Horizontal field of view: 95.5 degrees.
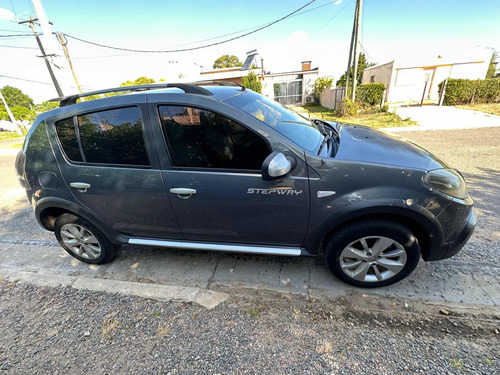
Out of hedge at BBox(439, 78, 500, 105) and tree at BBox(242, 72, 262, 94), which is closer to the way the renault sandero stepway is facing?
the hedge

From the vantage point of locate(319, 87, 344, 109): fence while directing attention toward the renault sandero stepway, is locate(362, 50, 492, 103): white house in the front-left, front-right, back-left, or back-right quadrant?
back-left

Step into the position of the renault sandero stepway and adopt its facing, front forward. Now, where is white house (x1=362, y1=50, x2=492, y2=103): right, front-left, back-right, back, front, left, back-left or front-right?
front-left

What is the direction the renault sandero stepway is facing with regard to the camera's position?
facing to the right of the viewer

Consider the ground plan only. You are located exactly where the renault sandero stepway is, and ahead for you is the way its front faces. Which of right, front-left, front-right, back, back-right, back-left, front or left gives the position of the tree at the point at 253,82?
left

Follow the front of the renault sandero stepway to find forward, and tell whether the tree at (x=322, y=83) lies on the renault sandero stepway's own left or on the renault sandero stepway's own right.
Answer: on the renault sandero stepway's own left

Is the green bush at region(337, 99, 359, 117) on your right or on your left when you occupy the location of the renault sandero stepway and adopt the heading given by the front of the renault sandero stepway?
on your left

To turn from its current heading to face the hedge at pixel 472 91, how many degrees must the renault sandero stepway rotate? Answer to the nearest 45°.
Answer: approximately 45° to its left

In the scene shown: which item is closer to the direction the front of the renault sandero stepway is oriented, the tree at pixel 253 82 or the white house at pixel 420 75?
the white house
